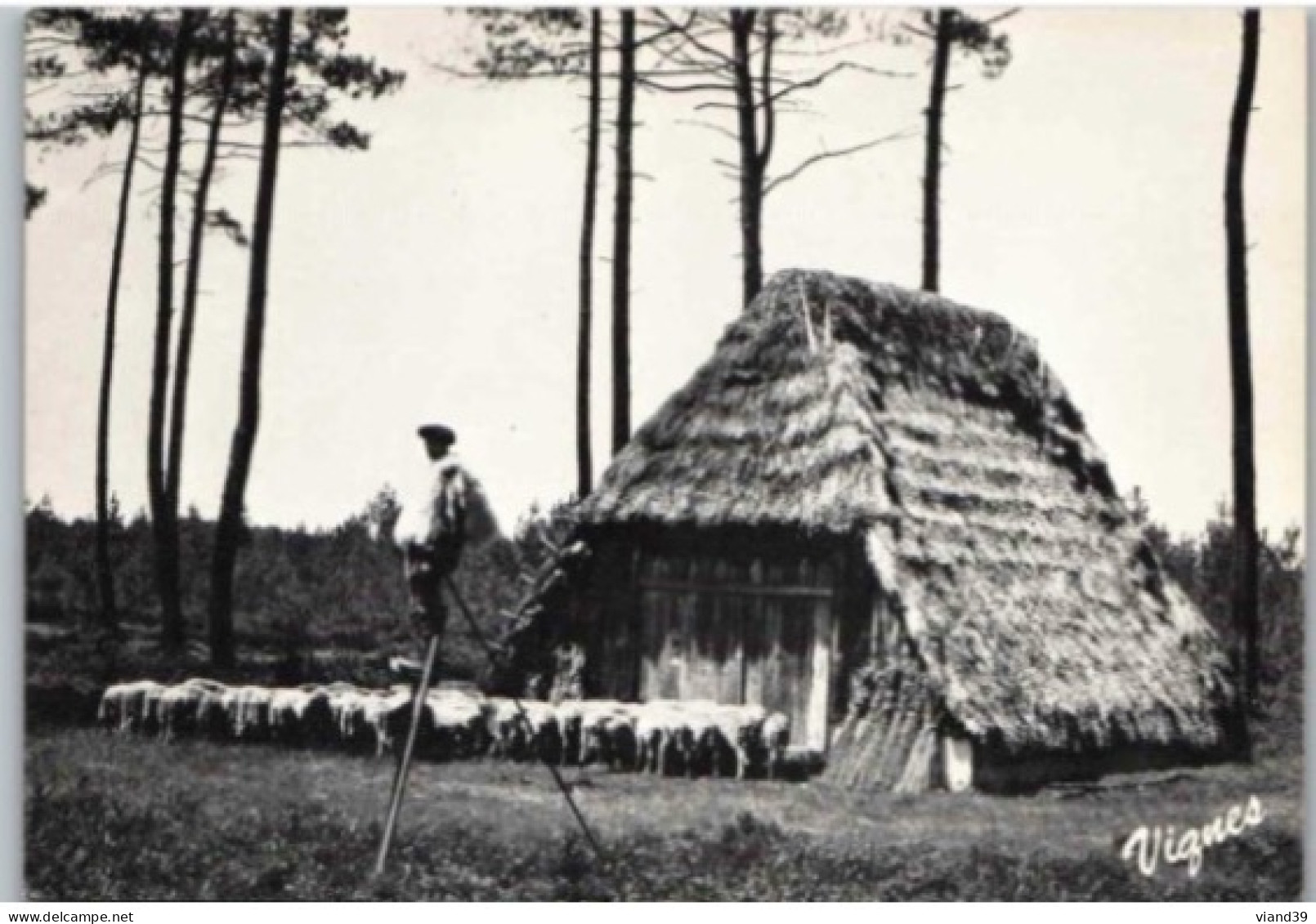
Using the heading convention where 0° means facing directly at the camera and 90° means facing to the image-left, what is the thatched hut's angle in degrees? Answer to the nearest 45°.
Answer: approximately 45°

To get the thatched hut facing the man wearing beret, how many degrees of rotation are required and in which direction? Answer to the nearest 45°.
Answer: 0° — it already faces them
